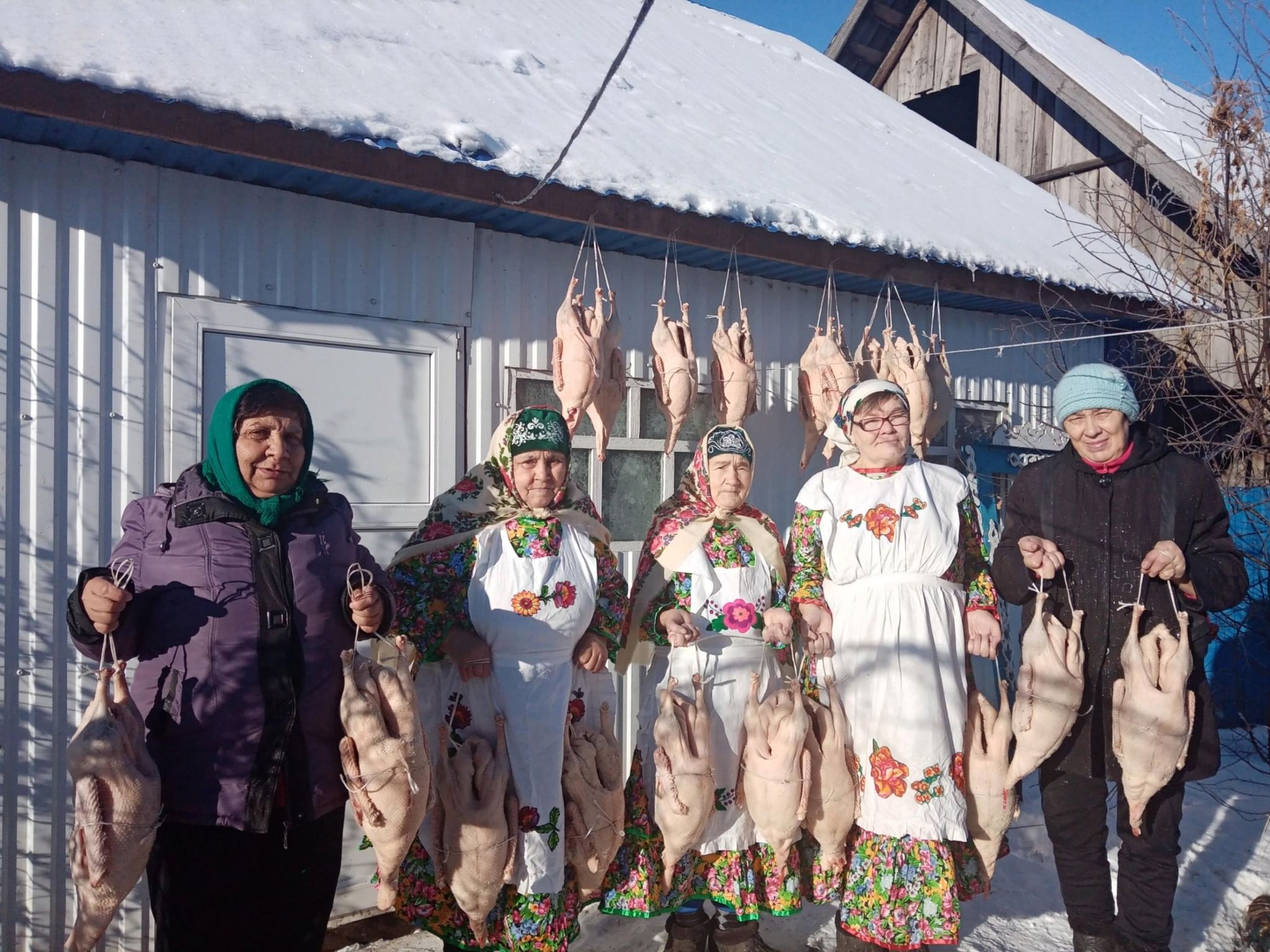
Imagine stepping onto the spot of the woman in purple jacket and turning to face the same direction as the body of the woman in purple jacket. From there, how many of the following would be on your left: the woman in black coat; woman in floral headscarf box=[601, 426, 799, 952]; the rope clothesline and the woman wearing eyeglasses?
4

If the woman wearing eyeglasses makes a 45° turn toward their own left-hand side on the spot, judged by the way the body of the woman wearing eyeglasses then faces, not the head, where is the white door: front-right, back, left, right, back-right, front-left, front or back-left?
back-right

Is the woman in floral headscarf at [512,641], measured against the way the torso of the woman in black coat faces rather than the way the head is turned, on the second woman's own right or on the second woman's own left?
on the second woman's own right

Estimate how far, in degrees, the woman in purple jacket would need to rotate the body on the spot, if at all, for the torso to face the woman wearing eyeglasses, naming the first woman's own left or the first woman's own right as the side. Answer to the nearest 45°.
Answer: approximately 90° to the first woman's own left

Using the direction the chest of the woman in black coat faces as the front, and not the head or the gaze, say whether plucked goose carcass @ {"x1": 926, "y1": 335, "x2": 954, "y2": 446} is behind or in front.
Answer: behind

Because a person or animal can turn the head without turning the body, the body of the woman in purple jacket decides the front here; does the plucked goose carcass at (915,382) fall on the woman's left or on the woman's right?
on the woman's left

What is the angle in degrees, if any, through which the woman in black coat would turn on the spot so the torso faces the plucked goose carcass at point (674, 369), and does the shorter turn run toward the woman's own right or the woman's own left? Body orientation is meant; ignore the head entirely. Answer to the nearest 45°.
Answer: approximately 90° to the woman's own right

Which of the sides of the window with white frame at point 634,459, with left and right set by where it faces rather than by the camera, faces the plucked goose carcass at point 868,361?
left

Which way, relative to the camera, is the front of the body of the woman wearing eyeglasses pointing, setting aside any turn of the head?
toward the camera
